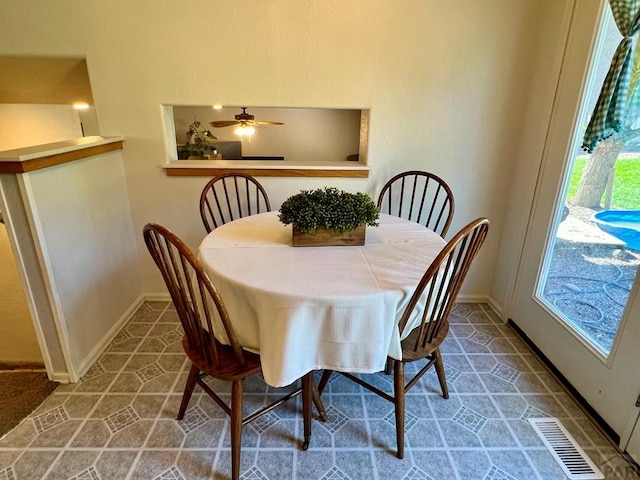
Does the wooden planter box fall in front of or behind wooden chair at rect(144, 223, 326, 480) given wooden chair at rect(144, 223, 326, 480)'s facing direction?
in front

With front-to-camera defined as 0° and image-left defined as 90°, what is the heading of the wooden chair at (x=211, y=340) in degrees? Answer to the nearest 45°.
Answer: approximately 225°

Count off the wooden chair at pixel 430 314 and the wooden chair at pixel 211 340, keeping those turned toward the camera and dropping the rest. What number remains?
0

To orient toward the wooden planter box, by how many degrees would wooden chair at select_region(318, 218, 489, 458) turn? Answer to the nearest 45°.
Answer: approximately 45° to its left

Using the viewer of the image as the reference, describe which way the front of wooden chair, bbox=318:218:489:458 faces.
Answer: facing away from the viewer and to the left of the viewer

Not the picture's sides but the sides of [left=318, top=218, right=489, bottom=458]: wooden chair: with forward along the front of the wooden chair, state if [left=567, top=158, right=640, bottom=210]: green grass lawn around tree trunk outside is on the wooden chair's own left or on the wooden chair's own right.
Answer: on the wooden chair's own right

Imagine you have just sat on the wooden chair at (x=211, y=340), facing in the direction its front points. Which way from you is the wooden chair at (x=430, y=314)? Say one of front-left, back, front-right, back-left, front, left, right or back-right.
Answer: front-right

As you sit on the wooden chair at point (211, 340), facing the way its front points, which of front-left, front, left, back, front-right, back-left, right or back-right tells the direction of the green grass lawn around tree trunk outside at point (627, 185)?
front-right
